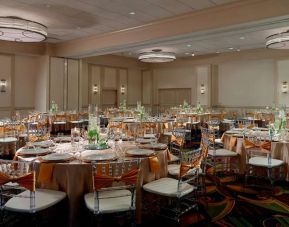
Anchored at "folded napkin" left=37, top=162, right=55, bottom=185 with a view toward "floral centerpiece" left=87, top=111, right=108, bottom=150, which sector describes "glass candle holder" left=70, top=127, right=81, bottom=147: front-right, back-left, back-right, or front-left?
front-left

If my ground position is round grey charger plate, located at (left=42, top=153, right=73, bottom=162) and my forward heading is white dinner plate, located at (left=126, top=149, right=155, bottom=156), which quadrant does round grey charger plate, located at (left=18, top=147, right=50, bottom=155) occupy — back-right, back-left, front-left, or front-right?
back-left

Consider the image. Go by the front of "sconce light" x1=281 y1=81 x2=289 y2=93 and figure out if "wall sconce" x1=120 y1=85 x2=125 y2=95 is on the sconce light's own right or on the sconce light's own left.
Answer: on the sconce light's own right

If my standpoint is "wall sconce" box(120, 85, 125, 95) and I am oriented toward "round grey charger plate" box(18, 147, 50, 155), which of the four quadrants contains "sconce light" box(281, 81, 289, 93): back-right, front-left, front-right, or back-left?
front-left

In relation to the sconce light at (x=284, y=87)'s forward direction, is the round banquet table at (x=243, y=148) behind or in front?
in front

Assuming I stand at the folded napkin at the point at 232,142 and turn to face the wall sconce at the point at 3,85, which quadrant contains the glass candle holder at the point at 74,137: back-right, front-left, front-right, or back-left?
front-left

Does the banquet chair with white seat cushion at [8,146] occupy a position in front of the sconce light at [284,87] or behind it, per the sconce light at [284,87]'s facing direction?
in front

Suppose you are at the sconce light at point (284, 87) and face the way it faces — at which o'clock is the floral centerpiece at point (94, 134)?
The floral centerpiece is roughly at 11 o'clock from the sconce light.

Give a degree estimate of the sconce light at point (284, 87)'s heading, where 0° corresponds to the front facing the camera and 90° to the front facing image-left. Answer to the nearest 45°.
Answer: approximately 45°

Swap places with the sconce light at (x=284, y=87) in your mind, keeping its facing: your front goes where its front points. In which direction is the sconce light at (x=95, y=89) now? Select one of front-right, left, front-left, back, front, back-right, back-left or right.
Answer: front-right

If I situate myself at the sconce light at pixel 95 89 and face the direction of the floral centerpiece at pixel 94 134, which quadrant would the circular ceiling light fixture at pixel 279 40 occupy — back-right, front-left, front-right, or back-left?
front-left
